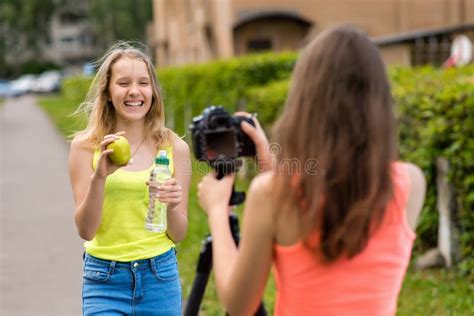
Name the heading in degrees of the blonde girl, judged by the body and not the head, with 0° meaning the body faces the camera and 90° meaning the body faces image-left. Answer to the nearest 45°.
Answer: approximately 0°
